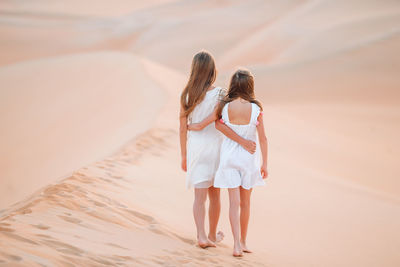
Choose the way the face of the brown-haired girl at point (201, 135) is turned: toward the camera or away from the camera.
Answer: away from the camera

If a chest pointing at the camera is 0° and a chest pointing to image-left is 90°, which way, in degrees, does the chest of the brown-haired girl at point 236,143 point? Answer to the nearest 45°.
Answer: approximately 180°

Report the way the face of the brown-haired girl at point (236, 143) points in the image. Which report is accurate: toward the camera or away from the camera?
away from the camera
